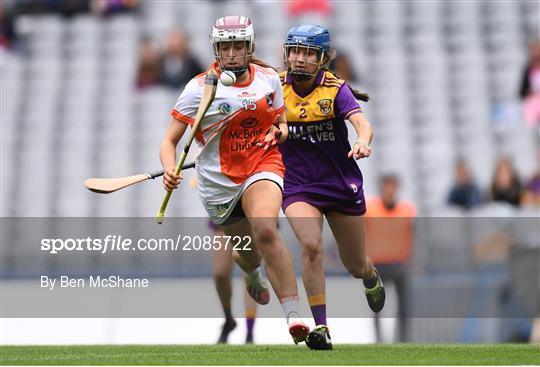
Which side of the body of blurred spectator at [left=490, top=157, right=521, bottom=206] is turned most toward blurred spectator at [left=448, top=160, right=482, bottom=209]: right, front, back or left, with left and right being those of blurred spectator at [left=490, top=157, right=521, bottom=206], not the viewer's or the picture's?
right

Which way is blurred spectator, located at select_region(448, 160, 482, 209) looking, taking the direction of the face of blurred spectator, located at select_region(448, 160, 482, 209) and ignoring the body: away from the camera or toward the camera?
toward the camera

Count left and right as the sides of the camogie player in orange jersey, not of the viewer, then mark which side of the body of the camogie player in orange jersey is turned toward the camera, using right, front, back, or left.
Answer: front

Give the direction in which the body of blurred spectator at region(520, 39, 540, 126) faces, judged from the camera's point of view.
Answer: toward the camera

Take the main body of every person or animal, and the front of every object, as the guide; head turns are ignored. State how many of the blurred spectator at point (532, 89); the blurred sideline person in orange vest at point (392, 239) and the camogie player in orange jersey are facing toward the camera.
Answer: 3

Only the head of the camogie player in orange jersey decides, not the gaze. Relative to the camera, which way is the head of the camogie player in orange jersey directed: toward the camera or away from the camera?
toward the camera

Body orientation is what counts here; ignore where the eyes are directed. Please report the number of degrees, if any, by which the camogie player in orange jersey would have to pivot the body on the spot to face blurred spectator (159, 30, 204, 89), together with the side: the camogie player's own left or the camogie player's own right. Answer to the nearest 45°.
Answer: approximately 180°

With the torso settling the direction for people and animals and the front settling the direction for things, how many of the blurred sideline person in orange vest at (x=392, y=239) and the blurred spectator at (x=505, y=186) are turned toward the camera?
2

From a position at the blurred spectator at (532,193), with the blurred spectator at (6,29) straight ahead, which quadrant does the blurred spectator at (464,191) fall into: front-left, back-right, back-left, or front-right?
front-left

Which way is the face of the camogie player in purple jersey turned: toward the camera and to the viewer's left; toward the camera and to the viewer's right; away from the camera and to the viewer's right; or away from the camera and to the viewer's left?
toward the camera and to the viewer's left
